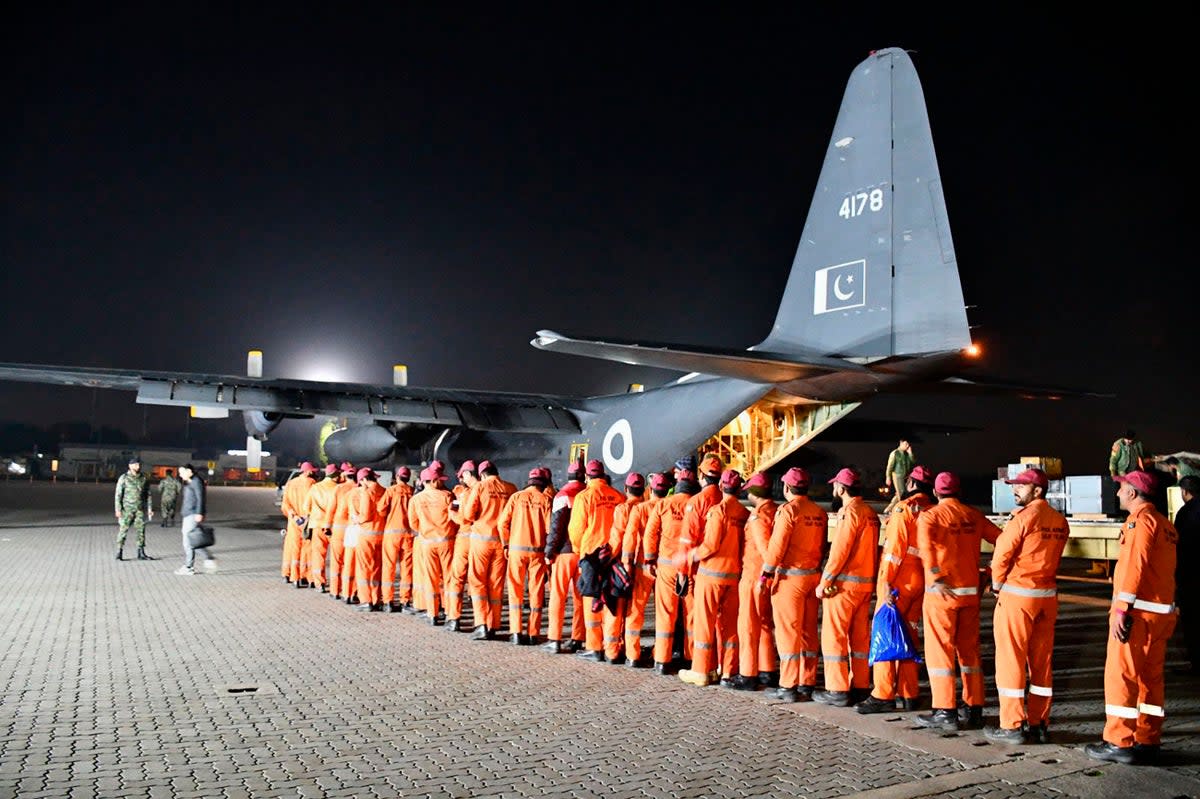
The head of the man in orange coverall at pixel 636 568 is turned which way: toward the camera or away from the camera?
away from the camera

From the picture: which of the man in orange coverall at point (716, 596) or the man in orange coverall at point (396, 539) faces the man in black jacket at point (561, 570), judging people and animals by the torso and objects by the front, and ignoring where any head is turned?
the man in orange coverall at point (716, 596)

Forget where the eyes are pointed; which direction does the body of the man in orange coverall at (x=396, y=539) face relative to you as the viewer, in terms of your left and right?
facing away from the viewer

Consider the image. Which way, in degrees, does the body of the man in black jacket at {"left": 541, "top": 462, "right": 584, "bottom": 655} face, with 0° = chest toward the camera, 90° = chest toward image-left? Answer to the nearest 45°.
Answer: approximately 135°

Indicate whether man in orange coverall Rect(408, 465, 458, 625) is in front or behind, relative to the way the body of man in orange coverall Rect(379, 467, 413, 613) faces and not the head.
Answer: behind

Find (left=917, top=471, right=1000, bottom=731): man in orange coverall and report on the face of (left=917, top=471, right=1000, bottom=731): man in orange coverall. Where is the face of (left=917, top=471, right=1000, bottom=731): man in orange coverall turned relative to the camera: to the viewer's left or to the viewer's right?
to the viewer's left

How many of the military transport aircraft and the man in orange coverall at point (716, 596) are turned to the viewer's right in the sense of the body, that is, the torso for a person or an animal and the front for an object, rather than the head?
0

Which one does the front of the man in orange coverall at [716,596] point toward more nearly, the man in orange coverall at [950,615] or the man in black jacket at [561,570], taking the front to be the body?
the man in black jacket

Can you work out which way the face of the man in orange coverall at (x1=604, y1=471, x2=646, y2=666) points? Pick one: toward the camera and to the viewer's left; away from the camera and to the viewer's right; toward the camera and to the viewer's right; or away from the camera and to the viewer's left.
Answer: away from the camera and to the viewer's left

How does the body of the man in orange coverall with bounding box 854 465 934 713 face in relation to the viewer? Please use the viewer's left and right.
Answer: facing away from the viewer and to the left of the viewer

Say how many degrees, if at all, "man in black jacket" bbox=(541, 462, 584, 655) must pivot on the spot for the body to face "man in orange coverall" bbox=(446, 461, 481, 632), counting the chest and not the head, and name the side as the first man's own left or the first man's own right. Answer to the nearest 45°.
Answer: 0° — they already face them
